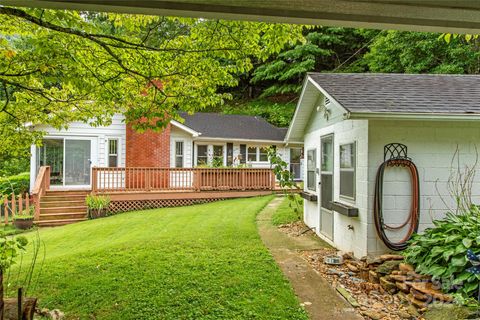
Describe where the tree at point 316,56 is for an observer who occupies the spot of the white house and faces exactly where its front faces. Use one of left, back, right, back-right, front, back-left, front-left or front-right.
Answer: back-left

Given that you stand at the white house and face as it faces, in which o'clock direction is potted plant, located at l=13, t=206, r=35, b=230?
The potted plant is roughly at 1 o'clock from the white house.

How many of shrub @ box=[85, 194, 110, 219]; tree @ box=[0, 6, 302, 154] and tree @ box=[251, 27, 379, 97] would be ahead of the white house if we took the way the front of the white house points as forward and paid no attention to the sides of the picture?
2

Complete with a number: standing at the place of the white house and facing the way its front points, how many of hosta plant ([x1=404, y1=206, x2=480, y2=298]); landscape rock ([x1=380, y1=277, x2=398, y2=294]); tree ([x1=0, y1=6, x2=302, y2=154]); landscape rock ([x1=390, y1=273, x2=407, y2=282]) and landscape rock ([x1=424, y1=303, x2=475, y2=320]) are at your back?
0

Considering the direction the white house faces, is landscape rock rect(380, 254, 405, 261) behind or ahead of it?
ahead

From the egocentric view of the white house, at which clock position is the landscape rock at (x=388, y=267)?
The landscape rock is roughly at 11 o'clock from the white house.

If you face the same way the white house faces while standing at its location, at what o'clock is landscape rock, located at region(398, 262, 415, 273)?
The landscape rock is roughly at 11 o'clock from the white house.

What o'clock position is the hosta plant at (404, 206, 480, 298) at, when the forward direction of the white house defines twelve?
The hosta plant is roughly at 11 o'clock from the white house.

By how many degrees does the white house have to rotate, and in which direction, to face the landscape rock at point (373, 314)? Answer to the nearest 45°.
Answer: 0° — it already faces it

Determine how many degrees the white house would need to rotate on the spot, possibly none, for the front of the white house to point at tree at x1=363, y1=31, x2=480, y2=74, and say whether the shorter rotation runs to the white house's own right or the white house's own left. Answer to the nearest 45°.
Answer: approximately 90° to the white house's own left

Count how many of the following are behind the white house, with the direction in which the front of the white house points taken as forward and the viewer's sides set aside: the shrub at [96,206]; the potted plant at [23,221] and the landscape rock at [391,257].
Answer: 0

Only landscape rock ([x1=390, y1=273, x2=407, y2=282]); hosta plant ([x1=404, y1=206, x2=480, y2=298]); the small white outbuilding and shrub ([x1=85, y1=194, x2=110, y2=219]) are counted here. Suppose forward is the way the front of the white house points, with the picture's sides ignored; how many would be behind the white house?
0

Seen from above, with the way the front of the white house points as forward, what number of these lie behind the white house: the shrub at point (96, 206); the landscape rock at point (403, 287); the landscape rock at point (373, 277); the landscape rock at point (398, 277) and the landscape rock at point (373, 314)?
0

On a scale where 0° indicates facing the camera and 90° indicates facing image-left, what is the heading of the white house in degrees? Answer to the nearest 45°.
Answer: approximately 0°

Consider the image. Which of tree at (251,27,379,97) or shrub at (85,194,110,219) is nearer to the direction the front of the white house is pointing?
the shrub

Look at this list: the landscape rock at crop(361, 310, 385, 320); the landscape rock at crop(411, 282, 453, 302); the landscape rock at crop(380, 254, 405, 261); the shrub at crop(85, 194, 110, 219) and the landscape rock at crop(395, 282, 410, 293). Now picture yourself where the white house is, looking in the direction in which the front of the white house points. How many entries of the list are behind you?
0

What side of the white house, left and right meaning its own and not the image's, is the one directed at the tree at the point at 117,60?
front
